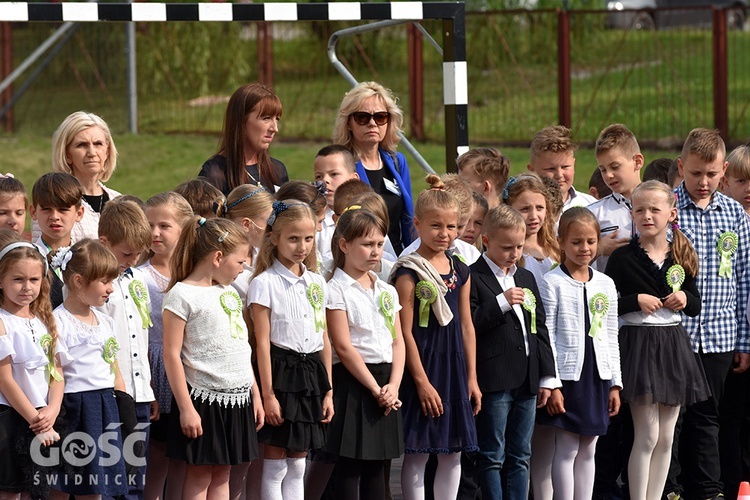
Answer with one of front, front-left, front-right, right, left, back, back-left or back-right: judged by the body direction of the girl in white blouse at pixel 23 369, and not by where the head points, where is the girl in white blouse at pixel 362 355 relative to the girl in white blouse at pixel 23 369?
front-left

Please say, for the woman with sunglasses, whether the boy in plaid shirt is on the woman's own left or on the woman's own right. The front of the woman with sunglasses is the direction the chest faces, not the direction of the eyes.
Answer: on the woman's own left

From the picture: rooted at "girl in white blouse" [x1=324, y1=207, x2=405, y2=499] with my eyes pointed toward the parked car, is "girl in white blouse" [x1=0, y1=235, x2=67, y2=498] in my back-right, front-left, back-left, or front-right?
back-left

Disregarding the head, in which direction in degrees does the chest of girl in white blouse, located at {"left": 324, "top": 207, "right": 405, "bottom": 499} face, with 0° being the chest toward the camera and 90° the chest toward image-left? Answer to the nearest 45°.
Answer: approximately 315°

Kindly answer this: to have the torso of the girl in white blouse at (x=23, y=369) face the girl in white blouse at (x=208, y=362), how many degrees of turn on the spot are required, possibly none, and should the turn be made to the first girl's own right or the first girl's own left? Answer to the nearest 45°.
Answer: approximately 45° to the first girl's own left

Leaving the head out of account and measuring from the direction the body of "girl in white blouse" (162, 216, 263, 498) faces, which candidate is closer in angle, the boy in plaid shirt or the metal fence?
the boy in plaid shirt

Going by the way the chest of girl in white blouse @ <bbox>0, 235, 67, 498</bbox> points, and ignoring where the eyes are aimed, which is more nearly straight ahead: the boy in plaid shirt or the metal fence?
the boy in plaid shirt

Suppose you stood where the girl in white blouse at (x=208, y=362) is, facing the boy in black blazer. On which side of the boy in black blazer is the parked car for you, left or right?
left

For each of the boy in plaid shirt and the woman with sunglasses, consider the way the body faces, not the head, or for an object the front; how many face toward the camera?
2
